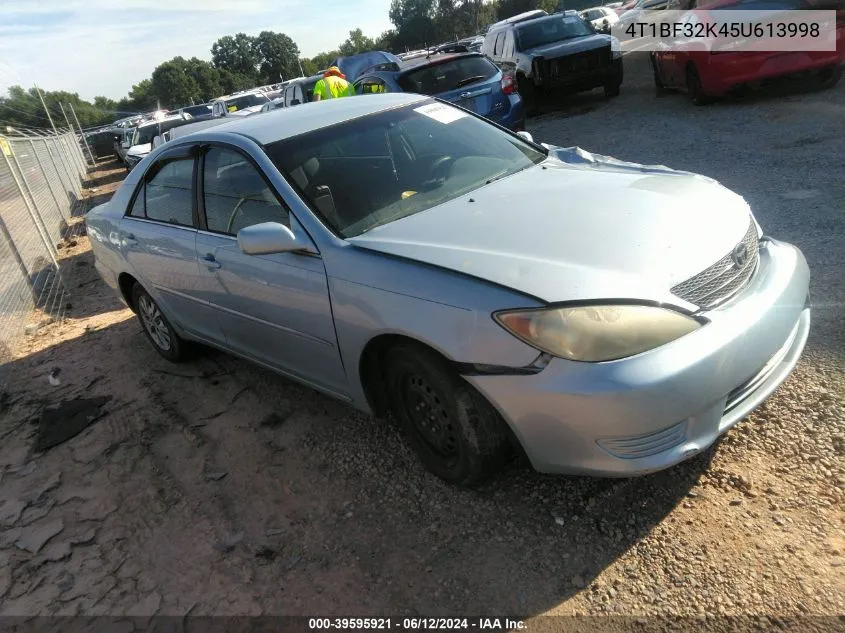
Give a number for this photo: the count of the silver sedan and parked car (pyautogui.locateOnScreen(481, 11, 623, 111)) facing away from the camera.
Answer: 0

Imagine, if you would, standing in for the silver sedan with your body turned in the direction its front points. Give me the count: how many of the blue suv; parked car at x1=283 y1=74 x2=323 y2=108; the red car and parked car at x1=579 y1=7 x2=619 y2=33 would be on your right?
0

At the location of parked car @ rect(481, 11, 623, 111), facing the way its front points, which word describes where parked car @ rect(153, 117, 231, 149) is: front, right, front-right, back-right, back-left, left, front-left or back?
right

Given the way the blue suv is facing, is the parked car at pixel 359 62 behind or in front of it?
in front

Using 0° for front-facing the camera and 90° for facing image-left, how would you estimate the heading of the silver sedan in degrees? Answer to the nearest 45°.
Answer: approximately 315°

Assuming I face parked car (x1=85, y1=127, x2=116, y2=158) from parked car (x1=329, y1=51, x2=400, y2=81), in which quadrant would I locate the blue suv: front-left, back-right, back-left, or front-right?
back-left

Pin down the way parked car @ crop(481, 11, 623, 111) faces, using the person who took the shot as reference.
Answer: facing the viewer and to the right of the viewer

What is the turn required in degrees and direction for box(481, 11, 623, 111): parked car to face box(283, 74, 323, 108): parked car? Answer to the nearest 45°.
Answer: approximately 135° to its right

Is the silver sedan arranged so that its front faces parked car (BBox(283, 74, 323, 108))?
no

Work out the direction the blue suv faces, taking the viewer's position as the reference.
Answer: facing away from the viewer and to the left of the viewer

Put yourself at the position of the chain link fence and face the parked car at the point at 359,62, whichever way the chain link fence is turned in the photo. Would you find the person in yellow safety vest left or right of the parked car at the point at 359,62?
right

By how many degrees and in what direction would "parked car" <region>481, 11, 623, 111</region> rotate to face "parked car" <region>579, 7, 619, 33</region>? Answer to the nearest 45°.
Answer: approximately 135° to its left

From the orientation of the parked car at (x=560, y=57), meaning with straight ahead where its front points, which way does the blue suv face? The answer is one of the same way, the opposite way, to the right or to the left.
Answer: the opposite way

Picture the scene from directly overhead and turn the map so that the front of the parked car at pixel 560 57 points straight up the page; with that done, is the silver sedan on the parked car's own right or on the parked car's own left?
on the parked car's own right

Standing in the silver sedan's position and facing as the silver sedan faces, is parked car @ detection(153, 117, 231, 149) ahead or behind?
behind

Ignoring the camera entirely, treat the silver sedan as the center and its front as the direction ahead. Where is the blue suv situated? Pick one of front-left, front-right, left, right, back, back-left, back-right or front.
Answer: back-left
